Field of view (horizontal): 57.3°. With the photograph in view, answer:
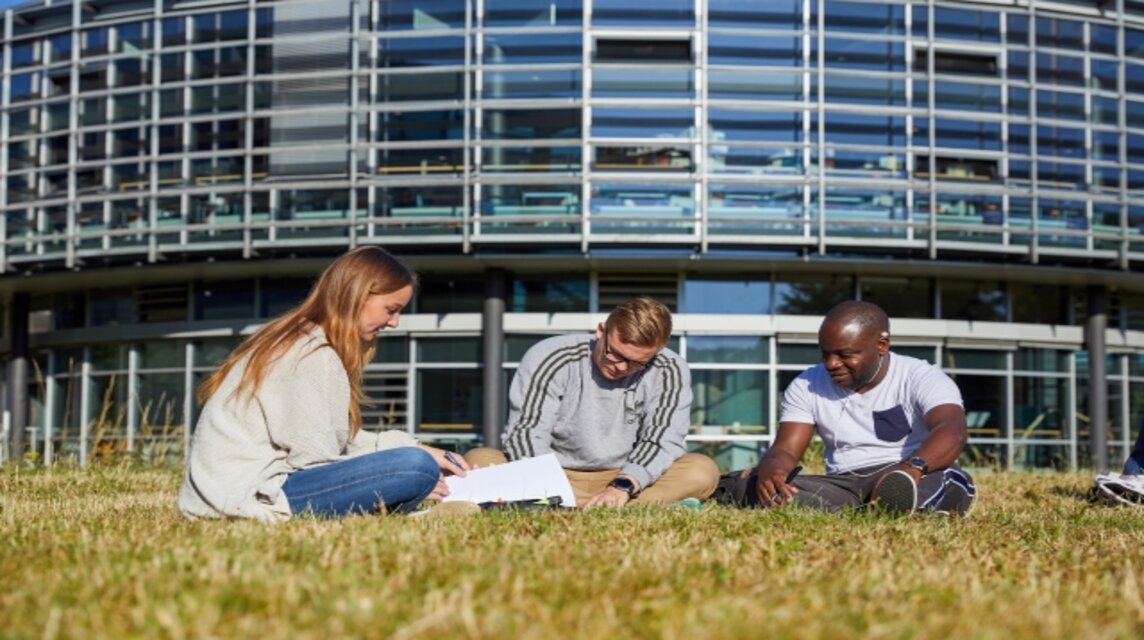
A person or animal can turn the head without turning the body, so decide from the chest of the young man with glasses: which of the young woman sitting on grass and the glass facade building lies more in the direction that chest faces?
the young woman sitting on grass

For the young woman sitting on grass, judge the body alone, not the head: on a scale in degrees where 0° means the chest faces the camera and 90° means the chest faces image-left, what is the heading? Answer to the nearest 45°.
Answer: approximately 270°

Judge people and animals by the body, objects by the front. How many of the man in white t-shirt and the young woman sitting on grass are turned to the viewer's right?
1

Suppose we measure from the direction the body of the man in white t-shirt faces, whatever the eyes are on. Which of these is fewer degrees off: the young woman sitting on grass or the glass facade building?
the young woman sitting on grass

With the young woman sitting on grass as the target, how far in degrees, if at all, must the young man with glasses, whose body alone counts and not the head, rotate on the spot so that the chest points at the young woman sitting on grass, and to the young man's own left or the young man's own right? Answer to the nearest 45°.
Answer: approximately 45° to the young man's own right

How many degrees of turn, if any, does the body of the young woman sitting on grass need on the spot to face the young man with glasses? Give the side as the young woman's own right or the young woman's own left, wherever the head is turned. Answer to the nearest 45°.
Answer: approximately 45° to the young woman's own left

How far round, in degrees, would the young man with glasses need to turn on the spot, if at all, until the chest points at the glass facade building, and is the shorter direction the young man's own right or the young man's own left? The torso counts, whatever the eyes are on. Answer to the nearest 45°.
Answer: approximately 180°

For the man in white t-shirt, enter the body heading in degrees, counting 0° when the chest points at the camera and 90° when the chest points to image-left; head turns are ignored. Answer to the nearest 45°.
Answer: approximately 45°

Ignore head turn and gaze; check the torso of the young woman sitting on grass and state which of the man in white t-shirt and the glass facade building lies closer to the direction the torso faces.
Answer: the man in white t-shirt

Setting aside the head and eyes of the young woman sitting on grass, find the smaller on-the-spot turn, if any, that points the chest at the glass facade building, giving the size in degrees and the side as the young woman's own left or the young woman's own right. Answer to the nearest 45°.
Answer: approximately 90° to the young woman's own left

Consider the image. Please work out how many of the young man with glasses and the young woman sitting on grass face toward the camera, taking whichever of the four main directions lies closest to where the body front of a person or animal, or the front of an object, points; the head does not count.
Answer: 1

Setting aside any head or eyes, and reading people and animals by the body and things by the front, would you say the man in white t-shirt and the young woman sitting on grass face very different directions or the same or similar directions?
very different directions
